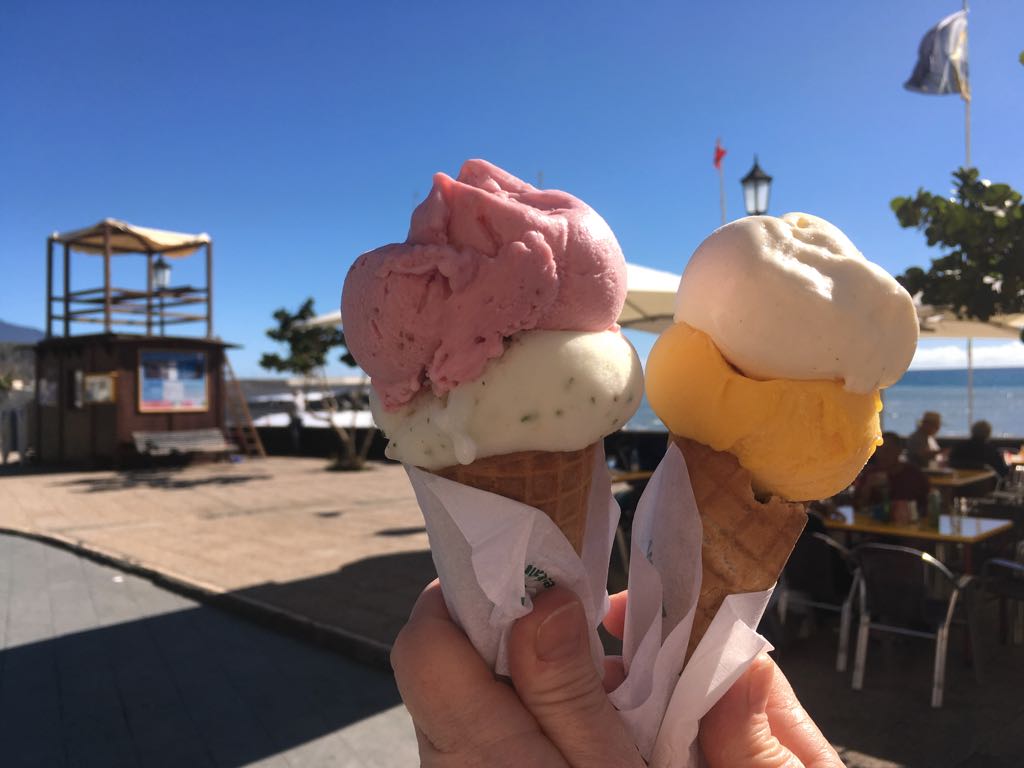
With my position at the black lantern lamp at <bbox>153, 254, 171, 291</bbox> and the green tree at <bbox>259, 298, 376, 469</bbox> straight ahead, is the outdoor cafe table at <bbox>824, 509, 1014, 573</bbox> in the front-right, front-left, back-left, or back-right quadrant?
front-right

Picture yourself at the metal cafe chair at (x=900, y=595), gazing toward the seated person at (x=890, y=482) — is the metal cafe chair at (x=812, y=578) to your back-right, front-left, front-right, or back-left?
front-left

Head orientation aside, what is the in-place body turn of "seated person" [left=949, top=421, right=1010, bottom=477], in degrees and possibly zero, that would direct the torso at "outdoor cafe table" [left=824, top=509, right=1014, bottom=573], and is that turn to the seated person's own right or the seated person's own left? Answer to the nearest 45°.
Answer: approximately 180°

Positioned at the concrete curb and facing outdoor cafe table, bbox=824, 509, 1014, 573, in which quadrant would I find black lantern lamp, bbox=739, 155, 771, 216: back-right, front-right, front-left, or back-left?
front-left

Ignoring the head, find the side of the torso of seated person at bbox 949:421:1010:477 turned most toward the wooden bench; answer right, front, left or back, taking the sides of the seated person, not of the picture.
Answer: left

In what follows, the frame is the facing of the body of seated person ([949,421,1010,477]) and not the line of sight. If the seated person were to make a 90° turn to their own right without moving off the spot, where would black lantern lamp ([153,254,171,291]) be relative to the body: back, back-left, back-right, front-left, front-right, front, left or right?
back

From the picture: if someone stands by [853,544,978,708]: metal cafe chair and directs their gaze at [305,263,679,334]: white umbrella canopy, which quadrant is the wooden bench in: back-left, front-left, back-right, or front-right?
front-left

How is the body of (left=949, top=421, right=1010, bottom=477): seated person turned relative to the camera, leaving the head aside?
away from the camera
